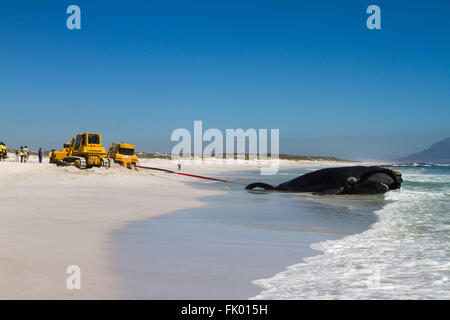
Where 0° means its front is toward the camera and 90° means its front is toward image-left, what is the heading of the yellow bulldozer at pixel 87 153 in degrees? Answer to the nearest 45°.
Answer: approximately 135°

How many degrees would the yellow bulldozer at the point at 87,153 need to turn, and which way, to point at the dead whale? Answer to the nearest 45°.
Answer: approximately 180°
